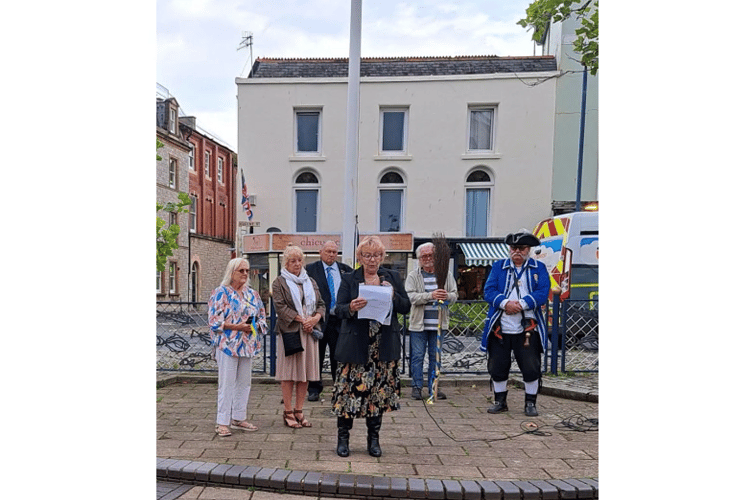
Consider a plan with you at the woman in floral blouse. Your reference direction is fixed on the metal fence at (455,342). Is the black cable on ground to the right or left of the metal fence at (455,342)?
right

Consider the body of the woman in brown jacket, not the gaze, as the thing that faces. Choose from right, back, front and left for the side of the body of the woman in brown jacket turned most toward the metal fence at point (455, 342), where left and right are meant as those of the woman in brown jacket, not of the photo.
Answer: left

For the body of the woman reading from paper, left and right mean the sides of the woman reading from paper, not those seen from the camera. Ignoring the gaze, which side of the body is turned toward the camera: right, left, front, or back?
front

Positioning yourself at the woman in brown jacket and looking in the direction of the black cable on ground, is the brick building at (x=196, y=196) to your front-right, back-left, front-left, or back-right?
back-left

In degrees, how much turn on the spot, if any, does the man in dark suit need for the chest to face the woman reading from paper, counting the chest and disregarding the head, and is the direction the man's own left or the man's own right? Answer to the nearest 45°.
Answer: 0° — they already face them

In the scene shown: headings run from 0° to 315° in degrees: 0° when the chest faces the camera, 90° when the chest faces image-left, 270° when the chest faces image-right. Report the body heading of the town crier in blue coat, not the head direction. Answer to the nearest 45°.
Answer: approximately 0°

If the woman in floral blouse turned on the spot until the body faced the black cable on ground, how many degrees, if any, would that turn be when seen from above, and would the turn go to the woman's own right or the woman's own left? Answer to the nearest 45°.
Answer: approximately 45° to the woman's own left

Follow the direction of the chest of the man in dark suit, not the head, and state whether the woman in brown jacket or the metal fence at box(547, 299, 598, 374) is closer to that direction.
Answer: the woman in brown jacket

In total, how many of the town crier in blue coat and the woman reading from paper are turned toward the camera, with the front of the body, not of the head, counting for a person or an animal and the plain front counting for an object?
2

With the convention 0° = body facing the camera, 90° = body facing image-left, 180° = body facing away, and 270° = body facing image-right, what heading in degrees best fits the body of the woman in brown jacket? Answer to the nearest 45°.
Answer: approximately 315°

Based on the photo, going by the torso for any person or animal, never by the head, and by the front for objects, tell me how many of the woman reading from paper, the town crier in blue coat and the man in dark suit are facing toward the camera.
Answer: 3
